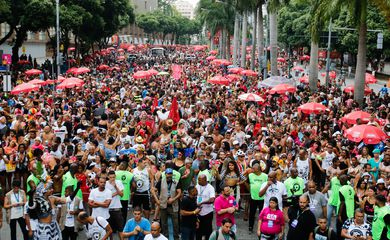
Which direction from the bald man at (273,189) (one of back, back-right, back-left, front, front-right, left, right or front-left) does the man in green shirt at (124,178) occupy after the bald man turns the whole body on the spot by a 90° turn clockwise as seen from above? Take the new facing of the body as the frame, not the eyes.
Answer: front

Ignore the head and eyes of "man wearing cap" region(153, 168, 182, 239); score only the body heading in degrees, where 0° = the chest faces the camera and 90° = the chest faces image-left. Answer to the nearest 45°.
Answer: approximately 0°

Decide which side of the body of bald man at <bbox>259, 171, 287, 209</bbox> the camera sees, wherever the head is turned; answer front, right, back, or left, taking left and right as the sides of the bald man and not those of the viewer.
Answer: front

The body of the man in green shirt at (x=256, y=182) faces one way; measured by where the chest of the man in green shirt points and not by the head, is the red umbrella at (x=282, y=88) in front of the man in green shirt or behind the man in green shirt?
behind

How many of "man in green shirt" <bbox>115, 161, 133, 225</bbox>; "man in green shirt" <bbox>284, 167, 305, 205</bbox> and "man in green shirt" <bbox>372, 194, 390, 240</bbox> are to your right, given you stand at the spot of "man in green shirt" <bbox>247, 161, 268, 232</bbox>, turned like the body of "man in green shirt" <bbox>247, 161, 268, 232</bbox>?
1

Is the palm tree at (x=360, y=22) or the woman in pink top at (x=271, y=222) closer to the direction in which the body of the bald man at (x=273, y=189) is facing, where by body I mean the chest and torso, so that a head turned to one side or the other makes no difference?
the woman in pink top

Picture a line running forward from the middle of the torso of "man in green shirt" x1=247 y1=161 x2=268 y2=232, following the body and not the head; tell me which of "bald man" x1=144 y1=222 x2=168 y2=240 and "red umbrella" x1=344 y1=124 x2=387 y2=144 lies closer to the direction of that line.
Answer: the bald man

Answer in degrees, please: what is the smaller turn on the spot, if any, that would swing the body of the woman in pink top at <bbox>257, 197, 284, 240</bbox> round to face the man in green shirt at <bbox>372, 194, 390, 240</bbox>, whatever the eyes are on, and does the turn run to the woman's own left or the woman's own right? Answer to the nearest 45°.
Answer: approximately 90° to the woman's own left

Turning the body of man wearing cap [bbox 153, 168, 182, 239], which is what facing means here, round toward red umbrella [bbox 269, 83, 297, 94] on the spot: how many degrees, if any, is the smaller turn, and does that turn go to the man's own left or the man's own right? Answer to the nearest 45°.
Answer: approximately 180°

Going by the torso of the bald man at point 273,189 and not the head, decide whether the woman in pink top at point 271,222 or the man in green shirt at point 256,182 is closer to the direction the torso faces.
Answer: the woman in pink top

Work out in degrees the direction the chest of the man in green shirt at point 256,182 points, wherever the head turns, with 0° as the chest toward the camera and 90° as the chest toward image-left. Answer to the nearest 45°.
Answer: approximately 0°

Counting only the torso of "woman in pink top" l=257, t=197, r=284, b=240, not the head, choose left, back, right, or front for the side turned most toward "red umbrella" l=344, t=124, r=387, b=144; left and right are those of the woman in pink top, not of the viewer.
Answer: back
